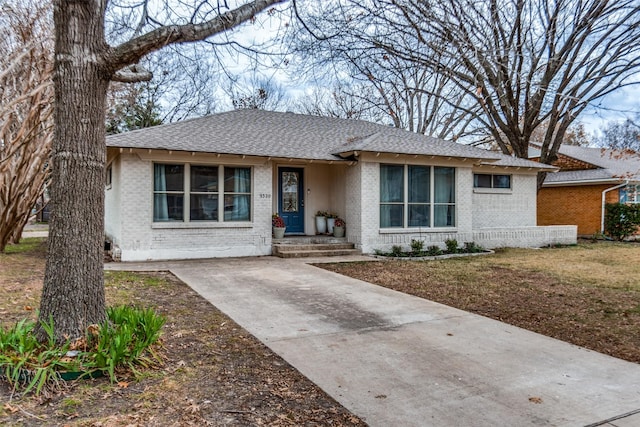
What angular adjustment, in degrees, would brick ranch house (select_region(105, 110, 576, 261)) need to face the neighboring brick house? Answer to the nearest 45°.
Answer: approximately 90° to its left

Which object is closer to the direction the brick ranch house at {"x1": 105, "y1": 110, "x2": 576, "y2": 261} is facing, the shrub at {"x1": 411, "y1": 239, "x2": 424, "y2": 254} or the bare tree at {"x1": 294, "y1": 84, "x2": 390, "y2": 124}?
the shrub

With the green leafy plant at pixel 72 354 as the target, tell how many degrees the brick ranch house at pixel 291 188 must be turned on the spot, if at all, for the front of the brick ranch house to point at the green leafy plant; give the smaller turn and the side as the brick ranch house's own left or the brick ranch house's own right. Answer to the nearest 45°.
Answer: approximately 45° to the brick ranch house's own right

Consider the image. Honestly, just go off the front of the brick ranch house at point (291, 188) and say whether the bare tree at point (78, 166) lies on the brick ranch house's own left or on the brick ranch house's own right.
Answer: on the brick ranch house's own right

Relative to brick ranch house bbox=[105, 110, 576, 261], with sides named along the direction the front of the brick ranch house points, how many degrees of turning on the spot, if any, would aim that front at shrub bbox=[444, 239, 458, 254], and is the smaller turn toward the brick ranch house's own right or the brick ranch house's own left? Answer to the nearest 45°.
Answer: approximately 45° to the brick ranch house's own left

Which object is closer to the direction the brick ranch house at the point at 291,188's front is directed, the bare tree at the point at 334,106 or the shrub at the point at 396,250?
the shrub

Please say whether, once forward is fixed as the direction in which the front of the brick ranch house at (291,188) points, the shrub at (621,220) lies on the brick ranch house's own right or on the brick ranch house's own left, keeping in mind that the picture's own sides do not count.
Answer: on the brick ranch house's own left

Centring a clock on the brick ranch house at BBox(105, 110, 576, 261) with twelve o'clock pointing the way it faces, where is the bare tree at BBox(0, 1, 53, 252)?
The bare tree is roughly at 4 o'clock from the brick ranch house.

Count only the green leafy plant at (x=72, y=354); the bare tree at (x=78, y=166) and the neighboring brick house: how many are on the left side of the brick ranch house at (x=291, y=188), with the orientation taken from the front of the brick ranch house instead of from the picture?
1

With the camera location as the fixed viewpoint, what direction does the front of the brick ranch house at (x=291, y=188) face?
facing the viewer and to the right of the viewer
